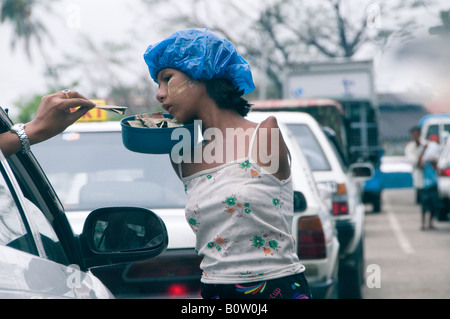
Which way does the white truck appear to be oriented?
away from the camera

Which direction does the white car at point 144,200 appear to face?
away from the camera

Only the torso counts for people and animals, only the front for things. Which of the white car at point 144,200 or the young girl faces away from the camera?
the white car

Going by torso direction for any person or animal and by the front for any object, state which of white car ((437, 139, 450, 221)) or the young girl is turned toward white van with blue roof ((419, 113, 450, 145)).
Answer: the white car

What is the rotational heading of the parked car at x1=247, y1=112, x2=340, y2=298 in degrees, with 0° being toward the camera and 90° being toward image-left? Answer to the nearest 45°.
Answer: approximately 180°

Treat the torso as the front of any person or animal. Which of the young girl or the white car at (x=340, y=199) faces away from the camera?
the white car

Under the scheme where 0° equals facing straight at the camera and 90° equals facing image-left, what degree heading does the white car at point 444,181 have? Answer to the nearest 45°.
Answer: approximately 180°

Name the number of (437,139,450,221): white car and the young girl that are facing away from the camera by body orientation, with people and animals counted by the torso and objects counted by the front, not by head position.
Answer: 1

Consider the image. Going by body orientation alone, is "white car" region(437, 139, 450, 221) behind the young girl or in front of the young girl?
behind

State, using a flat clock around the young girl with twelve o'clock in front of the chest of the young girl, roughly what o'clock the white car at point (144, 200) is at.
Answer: The white car is roughly at 4 o'clock from the young girl.

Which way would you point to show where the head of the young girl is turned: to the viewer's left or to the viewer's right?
to the viewer's left

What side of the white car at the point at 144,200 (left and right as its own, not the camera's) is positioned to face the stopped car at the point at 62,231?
back

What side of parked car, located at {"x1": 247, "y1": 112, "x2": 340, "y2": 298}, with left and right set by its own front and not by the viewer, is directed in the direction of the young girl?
back
